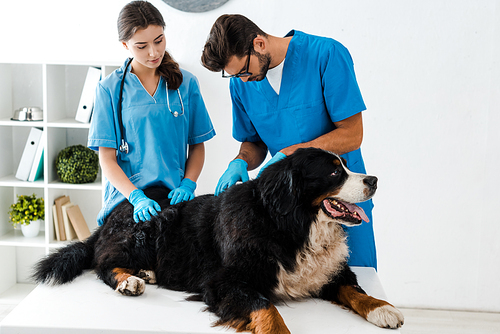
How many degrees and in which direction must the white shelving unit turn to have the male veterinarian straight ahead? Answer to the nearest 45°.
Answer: approximately 45° to its left

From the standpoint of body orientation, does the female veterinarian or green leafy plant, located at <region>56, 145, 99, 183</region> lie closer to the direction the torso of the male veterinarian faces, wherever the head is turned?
the female veterinarian

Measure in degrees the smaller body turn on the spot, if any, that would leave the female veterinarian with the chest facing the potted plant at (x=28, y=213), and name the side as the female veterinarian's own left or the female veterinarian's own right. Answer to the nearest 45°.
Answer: approximately 135° to the female veterinarian's own right

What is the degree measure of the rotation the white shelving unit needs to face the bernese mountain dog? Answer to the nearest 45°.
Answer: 0° — it already faces it

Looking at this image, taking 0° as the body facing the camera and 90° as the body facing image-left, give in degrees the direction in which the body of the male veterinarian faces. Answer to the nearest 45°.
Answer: approximately 45°

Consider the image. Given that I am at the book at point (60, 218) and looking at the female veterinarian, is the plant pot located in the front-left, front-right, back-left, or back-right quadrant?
back-right

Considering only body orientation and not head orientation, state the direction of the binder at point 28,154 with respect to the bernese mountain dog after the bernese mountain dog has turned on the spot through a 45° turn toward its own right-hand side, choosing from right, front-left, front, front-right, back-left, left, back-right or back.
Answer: back-right
